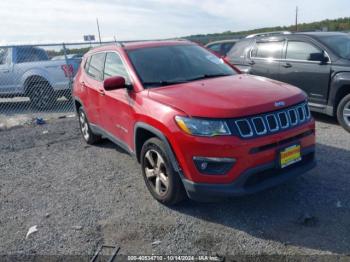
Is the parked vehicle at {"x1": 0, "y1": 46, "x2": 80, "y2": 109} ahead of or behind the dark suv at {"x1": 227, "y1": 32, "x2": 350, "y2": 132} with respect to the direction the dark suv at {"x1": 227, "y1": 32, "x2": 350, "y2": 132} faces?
behind

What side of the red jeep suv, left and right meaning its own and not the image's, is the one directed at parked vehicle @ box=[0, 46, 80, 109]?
back

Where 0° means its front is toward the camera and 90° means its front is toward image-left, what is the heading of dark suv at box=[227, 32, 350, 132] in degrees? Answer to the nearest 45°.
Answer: approximately 315°

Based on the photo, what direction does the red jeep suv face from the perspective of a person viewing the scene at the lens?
facing the viewer and to the right of the viewer

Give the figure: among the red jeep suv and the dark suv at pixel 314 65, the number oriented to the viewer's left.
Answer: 0

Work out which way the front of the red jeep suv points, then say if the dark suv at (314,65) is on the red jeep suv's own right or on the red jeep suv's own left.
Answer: on the red jeep suv's own left
